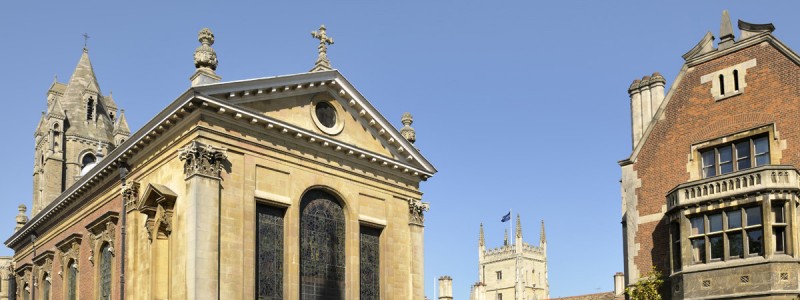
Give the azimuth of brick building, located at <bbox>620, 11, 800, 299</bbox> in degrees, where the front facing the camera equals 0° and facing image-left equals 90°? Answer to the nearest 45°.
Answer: approximately 45°

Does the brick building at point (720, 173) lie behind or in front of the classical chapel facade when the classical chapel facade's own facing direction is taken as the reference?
in front

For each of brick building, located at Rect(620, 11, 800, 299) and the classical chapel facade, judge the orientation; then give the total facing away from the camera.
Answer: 0

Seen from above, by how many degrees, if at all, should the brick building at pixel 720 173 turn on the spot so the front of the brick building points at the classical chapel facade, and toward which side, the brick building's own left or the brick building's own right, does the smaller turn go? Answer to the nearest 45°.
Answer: approximately 45° to the brick building's own right

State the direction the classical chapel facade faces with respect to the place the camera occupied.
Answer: facing the viewer and to the right of the viewer
